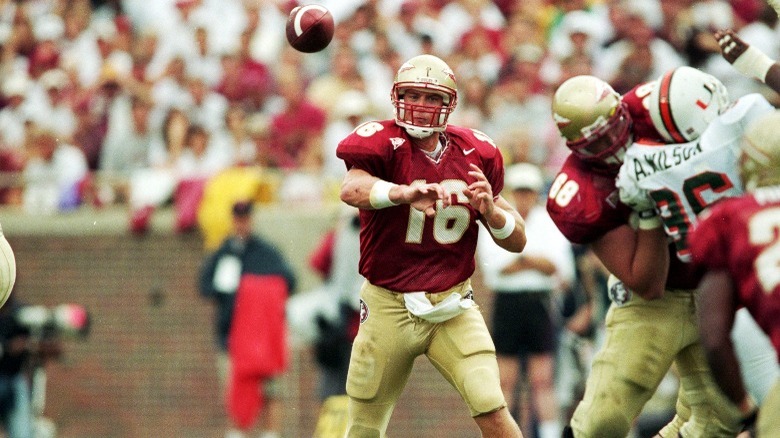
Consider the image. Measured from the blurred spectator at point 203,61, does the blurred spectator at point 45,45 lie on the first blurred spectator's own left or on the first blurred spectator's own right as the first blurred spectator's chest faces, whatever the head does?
on the first blurred spectator's own right

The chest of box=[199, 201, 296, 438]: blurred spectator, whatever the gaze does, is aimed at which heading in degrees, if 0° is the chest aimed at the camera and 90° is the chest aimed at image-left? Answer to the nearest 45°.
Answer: approximately 0°

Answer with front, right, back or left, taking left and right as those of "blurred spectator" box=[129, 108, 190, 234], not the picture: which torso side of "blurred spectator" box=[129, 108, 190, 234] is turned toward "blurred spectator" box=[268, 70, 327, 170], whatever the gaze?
left

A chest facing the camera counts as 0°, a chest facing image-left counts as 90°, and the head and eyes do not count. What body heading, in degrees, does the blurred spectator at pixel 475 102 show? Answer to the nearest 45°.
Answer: approximately 0°
